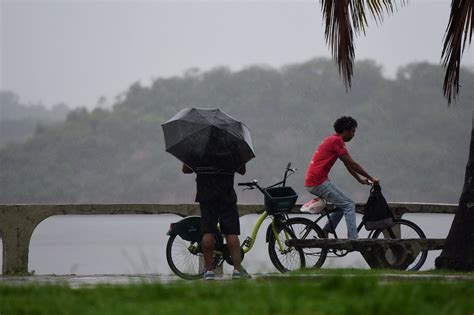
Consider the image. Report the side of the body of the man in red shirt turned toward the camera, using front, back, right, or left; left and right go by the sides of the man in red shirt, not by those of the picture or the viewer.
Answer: right

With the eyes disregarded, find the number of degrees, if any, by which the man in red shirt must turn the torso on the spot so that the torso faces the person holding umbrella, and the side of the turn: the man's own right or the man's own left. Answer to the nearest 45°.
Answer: approximately 135° to the man's own right

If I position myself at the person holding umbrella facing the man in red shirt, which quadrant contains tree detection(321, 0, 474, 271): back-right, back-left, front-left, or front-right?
front-right

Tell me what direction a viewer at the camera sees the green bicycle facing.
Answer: facing to the right of the viewer

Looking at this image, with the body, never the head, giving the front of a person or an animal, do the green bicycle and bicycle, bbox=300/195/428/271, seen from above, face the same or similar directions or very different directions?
same or similar directions

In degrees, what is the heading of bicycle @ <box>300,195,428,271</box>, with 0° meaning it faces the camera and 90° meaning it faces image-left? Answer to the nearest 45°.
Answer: approximately 270°

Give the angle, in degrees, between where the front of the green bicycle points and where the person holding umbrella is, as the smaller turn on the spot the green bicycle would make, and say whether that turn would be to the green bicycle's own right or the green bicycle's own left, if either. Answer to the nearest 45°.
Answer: approximately 135° to the green bicycle's own right

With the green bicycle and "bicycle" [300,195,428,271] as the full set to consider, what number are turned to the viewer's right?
2

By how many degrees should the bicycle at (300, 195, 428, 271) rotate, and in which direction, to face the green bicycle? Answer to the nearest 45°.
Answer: approximately 135° to its right
